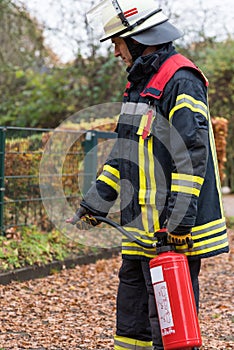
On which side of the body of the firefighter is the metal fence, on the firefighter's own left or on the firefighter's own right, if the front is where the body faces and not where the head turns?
on the firefighter's own right

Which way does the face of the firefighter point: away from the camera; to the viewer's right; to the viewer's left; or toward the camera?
to the viewer's left

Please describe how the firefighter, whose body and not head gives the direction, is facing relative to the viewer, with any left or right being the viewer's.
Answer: facing the viewer and to the left of the viewer
